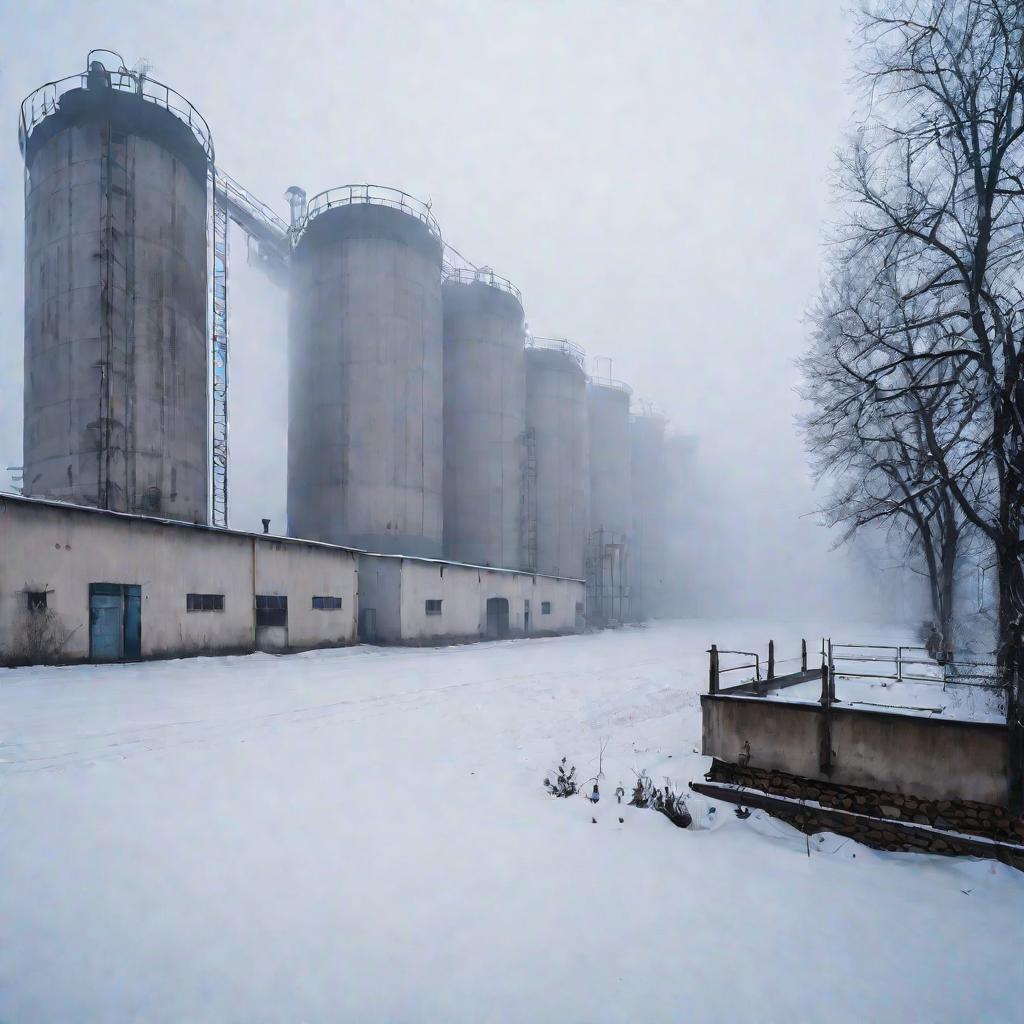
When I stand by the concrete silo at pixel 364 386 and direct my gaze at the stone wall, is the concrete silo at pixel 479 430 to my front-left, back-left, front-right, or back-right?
back-left

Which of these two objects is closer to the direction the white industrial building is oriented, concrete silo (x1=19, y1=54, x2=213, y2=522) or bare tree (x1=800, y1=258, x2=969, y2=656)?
the bare tree

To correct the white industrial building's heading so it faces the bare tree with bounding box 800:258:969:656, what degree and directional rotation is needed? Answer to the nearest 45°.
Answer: approximately 45° to its left

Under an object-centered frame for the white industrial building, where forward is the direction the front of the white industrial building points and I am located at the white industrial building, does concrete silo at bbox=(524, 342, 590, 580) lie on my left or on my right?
on my left

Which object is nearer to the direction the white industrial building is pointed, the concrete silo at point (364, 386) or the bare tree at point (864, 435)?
the bare tree

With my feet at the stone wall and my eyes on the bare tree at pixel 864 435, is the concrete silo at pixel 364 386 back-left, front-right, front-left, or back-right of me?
front-left

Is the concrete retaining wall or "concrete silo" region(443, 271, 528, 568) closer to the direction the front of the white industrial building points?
the concrete retaining wall

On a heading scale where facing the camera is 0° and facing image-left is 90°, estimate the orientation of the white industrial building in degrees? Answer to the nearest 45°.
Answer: approximately 315°

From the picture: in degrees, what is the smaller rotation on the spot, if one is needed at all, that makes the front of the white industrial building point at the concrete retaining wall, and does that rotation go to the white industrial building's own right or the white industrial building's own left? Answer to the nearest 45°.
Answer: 0° — it already faces it

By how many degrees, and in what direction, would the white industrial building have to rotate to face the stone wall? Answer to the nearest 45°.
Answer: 0° — it already faces it

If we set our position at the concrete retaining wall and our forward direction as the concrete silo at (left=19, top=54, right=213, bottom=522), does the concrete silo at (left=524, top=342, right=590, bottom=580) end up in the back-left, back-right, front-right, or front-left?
front-right

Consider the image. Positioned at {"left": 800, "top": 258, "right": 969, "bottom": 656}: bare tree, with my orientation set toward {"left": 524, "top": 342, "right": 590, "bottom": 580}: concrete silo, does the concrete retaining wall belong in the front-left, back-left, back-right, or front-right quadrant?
back-left

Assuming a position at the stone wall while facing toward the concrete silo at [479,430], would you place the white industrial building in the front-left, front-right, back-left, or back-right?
front-left
